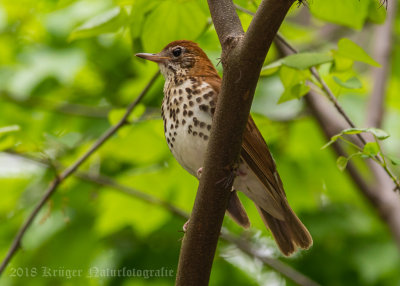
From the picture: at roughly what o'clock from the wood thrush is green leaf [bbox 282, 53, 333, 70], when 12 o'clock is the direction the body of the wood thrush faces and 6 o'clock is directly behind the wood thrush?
The green leaf is roughly at 8 o'clock from the wood thrush.

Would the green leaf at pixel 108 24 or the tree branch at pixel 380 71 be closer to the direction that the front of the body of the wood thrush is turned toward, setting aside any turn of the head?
the green leaf

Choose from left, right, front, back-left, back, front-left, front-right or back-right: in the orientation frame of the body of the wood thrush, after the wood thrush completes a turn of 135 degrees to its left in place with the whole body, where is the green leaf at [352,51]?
front

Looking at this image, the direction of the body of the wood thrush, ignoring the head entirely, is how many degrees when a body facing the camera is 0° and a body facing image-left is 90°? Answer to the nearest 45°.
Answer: approximately 90°

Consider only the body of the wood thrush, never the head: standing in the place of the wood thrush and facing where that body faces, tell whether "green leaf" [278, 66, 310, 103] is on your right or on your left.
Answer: on your left

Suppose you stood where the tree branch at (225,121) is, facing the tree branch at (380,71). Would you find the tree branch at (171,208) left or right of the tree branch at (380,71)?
left
